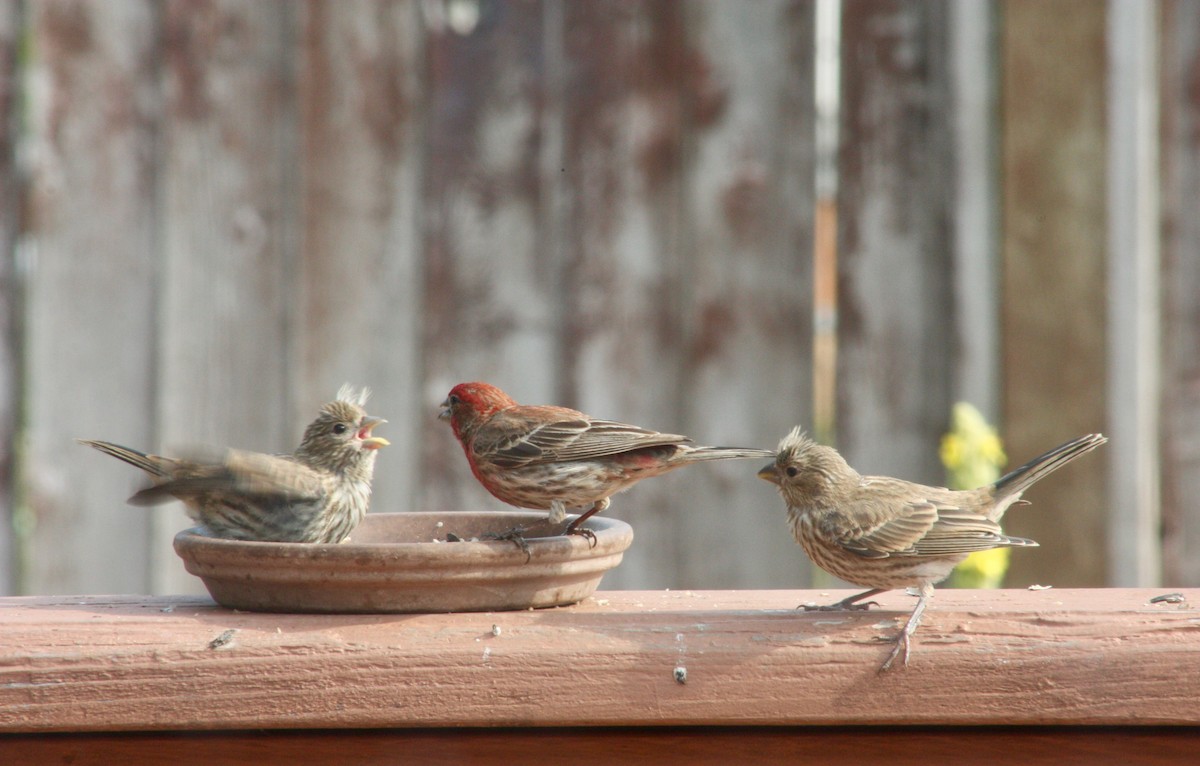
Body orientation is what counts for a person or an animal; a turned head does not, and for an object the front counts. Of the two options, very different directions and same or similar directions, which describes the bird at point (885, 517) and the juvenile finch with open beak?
very different directions

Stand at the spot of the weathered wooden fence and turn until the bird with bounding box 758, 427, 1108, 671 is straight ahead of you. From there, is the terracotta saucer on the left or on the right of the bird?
right

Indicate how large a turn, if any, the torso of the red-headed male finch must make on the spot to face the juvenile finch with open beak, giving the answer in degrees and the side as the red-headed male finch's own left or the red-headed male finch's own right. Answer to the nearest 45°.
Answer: approximately 45° to the red-headed male finch's own left

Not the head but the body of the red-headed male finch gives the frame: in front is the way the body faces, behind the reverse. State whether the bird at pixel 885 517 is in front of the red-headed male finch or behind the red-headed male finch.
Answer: behind

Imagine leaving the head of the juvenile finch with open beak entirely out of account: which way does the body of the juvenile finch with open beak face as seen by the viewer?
to the viewer's right

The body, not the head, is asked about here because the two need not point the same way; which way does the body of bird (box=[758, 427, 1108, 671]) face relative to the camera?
to the viewer's left

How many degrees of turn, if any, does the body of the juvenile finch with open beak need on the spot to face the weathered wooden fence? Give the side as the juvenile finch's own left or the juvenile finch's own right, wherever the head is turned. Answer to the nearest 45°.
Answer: approximately 45° to the juvenile finch's own left

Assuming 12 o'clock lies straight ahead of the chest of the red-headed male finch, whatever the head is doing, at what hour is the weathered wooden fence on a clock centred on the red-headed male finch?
The weathered wooden fence is roughly at 3 o'clock from the red-headed male finch.

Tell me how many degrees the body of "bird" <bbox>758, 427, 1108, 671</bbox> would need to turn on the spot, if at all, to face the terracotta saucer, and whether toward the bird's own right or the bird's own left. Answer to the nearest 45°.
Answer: approximately 45° to the bird's own left

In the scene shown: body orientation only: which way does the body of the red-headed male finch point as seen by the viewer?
to the viewer's left

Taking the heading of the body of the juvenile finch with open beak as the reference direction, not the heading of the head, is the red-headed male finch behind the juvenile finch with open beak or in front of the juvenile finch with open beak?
in front

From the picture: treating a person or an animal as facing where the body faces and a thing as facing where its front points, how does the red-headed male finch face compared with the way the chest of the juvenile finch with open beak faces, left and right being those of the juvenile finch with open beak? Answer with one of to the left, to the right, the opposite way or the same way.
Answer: the opposite way

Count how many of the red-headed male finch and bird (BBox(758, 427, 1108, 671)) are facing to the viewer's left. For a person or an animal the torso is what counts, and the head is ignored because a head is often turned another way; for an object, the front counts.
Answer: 2

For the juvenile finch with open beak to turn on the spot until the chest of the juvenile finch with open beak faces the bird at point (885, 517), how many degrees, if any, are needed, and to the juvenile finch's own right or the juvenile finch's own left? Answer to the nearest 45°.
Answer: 0° — it already faces it

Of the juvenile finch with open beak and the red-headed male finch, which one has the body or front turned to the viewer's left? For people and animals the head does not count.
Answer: the red-headed male finch
